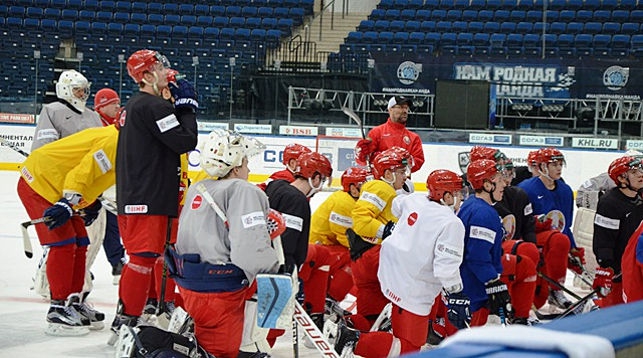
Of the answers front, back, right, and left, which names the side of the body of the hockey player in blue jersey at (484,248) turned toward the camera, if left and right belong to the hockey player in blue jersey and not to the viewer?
right

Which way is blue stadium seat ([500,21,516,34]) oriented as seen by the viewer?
toward the camera

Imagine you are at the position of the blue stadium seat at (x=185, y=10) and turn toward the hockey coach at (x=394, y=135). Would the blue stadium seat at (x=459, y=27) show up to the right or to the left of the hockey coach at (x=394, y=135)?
left

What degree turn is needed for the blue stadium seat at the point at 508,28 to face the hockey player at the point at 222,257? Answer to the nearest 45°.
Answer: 0° — it already faces them

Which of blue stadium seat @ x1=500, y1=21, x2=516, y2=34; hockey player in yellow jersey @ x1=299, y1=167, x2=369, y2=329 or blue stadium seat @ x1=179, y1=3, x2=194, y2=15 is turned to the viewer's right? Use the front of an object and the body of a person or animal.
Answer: the hockey player in yellow jersey

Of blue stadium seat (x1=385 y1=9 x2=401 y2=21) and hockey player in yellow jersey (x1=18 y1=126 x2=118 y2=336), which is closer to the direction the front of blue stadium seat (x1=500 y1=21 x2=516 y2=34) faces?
the hockey player in yellow jersey

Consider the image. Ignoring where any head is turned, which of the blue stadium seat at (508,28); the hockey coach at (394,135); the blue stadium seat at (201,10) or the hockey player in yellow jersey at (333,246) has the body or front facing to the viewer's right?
the hockey player in yellow jersey

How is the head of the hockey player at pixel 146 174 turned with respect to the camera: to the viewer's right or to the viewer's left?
to the viewer's right

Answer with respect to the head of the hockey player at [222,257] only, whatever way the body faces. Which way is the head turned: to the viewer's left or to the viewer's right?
to the viewer's right

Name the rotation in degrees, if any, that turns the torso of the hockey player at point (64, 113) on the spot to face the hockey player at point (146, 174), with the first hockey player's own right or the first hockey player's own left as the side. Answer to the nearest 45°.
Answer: approximately 45° to the first hockey player's own right

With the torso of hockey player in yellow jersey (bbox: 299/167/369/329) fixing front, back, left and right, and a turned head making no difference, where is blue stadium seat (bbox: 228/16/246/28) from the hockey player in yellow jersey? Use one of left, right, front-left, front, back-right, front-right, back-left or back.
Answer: left
